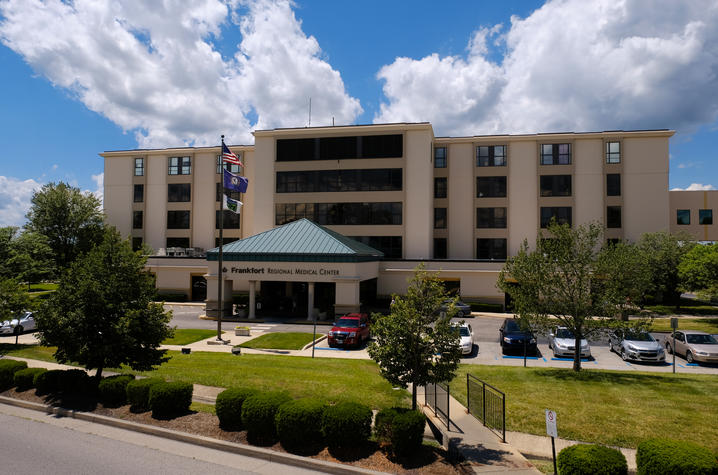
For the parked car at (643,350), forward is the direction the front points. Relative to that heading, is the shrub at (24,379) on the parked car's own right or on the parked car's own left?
on the parked car's own right

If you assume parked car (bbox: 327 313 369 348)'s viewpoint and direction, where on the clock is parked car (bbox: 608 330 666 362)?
parked car (bbox: 608 330 666 362) is roughly at 8 o'clock from parked car (bbox: 327 313 369 348).

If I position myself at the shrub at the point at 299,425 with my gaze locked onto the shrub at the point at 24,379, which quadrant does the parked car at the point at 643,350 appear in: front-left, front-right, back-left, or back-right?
back-right

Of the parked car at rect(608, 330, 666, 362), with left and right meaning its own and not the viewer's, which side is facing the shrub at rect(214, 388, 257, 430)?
right
